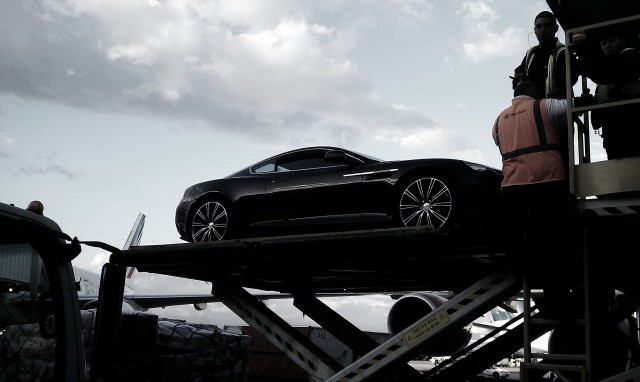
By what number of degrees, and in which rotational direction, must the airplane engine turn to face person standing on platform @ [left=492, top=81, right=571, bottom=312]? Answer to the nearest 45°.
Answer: approximately 45° to its left

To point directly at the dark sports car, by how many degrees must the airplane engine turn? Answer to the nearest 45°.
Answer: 0° — it already faces it

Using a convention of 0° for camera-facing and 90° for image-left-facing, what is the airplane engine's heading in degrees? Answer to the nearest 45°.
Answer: approximately 45°

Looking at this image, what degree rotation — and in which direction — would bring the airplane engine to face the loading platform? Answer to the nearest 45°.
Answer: approximately 45° to its left
